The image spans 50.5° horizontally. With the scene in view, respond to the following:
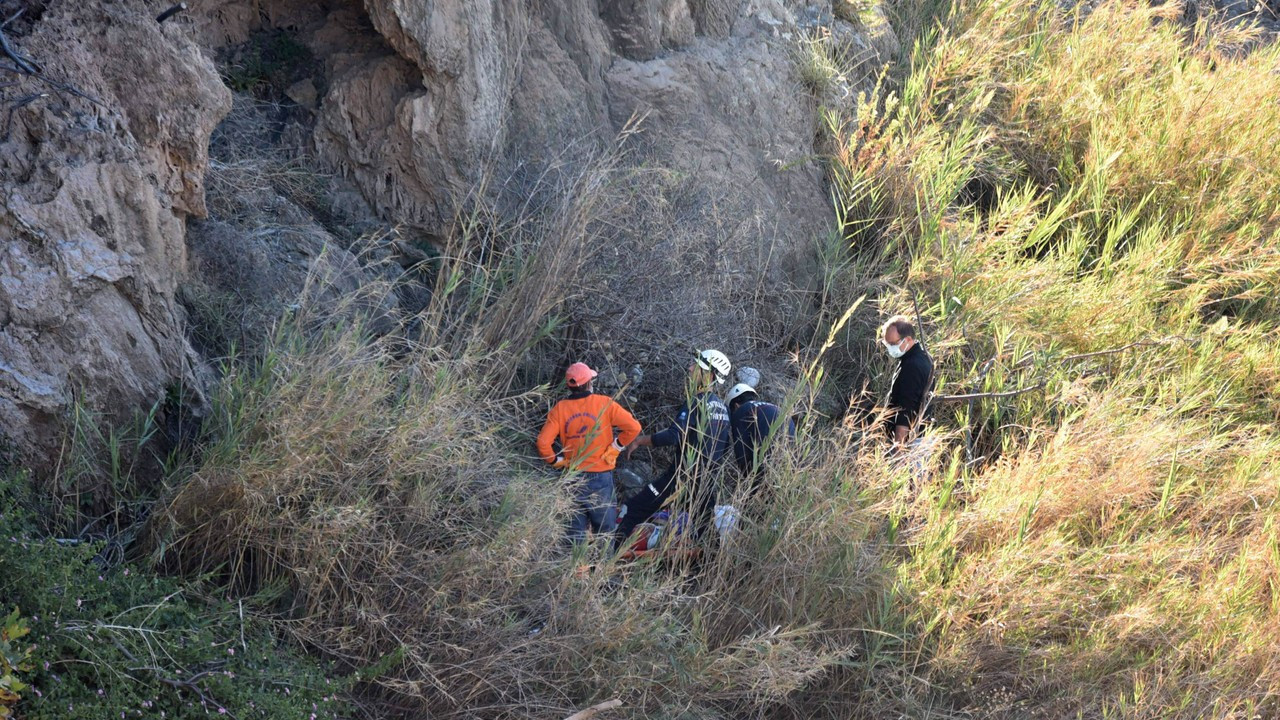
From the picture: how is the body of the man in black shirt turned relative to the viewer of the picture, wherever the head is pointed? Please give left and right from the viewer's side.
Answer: facing to the left of the viewer

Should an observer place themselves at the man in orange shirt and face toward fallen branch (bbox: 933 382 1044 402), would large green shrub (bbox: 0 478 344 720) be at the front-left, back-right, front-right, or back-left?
back-right

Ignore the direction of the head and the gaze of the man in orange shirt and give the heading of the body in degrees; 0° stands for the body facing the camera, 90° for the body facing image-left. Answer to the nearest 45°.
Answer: approximately 180°

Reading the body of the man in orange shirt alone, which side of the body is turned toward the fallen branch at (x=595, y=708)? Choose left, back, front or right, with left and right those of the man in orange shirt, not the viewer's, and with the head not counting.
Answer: back

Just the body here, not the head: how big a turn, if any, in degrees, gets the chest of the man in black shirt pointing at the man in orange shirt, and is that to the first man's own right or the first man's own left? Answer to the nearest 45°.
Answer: approximately 45° to the first man's own left

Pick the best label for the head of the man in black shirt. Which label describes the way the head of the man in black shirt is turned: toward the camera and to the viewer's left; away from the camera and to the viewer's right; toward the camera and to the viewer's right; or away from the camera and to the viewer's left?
toward the camera and to the viewer's left

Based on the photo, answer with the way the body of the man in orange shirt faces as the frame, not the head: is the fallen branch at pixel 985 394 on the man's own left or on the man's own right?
on the man's own right

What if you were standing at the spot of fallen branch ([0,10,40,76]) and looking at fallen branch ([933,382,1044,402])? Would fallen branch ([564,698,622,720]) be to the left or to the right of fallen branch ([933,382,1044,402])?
right

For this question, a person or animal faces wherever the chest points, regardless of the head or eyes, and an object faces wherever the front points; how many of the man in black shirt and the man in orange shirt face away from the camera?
1
